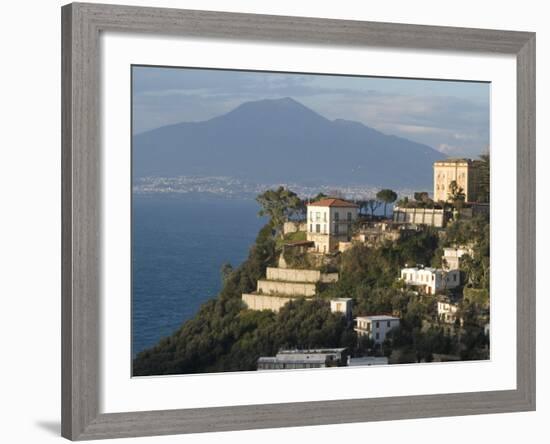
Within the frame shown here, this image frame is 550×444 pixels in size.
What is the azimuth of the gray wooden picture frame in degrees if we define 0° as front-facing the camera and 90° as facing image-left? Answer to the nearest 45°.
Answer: approximately 315°
